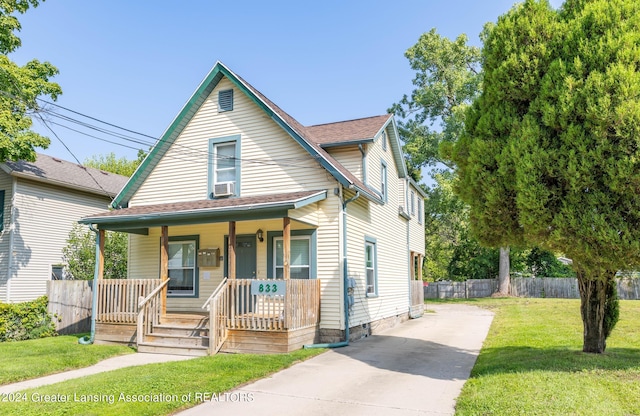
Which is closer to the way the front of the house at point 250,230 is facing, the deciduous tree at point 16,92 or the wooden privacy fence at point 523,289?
the deciduous tree

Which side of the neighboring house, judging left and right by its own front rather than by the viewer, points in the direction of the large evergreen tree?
left

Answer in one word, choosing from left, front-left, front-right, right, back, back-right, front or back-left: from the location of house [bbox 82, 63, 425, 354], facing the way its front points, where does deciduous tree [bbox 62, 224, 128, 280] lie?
right

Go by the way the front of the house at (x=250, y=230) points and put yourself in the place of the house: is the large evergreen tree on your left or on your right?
on your left

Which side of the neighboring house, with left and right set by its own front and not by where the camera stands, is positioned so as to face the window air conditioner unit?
left

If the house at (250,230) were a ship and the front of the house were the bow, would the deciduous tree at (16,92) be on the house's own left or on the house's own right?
on the house's own right

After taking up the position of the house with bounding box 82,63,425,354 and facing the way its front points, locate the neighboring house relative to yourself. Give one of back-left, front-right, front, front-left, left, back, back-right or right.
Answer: right

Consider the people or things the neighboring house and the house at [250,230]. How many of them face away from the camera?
0

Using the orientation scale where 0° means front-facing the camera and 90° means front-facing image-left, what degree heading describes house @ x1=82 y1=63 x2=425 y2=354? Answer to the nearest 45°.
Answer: approximately 45°
